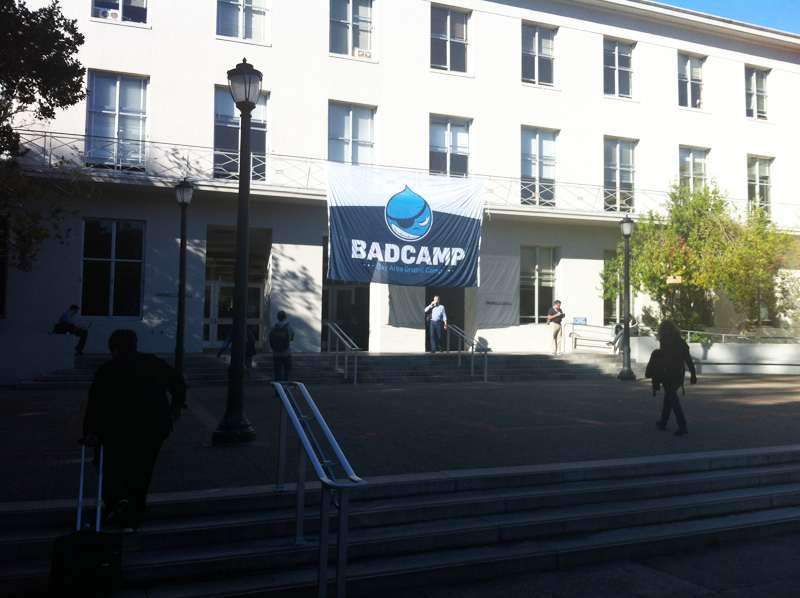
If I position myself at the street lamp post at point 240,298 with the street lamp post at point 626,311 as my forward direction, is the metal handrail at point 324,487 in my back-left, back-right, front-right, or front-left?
back-right

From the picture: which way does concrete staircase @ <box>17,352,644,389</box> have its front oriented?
toward the camera

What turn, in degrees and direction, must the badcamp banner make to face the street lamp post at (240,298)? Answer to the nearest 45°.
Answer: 0° — it already faces it

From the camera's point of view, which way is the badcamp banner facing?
toward the camera

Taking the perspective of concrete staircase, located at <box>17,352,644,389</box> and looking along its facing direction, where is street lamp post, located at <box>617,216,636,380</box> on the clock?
The street lamp post is roughly at 9 o'clock from the concrete staircase.

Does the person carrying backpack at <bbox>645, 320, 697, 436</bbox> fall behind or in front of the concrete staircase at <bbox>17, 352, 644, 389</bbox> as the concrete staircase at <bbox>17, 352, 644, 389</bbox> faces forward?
in front

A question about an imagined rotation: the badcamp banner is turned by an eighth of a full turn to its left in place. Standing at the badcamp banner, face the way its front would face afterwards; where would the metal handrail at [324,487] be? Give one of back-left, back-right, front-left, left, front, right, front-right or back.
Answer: front-right

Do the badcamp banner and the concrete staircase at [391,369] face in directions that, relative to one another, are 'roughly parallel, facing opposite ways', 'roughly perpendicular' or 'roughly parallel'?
roughly parallel

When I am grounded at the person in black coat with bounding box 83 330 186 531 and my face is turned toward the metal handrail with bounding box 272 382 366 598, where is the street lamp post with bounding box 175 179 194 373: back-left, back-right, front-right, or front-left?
back-left

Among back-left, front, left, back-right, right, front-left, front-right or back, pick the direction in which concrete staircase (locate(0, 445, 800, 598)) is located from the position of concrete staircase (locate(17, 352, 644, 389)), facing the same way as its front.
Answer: front

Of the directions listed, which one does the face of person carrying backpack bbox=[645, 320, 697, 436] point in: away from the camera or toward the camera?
away from the camera

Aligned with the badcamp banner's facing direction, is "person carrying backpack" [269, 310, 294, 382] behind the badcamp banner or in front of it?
in front

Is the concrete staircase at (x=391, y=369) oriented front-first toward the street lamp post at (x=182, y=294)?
no

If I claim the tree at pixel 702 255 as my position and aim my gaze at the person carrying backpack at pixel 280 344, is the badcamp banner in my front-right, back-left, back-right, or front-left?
front-right

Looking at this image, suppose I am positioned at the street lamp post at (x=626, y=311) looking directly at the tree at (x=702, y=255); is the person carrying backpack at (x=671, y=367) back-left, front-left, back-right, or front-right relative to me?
back-right

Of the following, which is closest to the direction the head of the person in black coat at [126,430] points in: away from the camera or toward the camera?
away from the camera

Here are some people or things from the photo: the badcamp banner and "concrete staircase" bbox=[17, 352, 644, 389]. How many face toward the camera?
2

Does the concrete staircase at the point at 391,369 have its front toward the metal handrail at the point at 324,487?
yes
